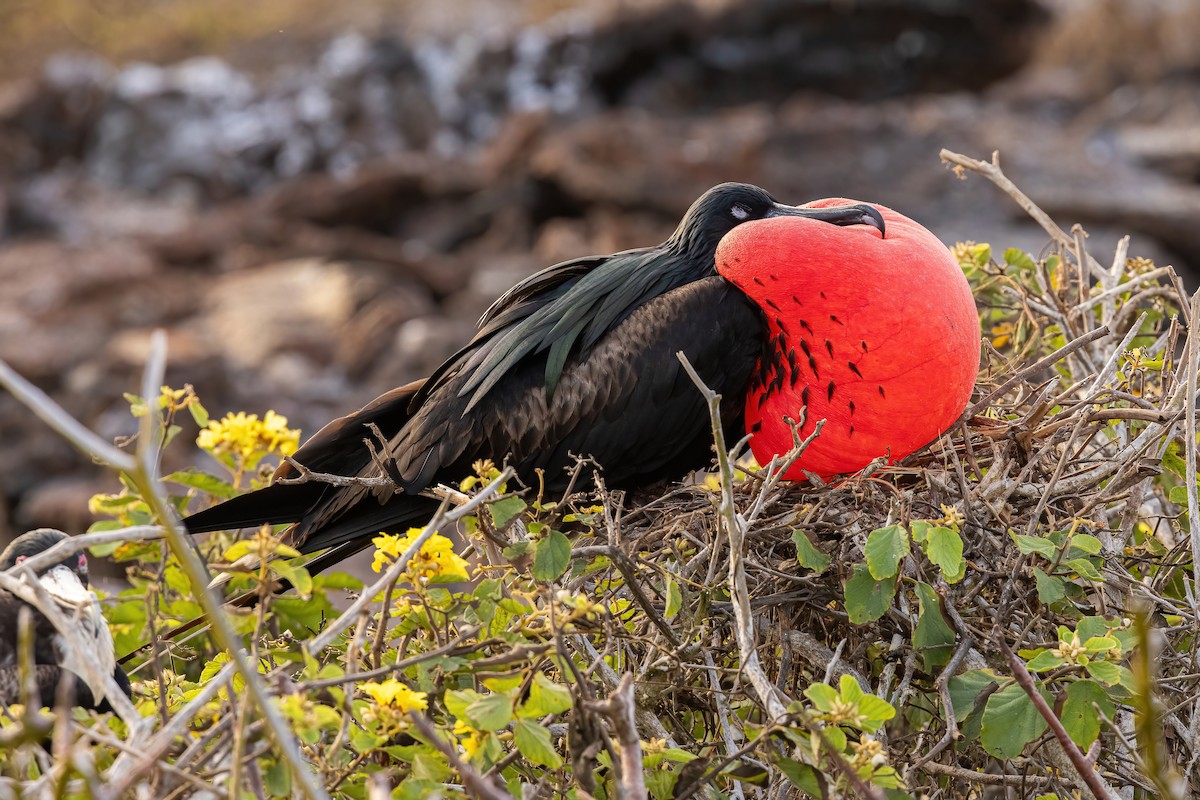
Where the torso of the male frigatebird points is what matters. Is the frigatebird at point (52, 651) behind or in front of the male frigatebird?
behind

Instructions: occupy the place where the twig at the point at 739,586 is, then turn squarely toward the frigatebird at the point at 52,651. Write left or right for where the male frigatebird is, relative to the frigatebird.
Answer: right

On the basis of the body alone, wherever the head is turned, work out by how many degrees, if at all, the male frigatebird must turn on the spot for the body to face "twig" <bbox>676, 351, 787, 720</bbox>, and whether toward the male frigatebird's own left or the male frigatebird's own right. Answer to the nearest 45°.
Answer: approximately 90° to the male frigatebird's own right

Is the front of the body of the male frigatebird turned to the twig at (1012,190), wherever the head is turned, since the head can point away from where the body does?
yes

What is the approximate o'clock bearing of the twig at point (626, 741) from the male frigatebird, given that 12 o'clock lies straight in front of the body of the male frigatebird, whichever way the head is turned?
The twig is roughly at 3 o'clock from the male frigatebird.

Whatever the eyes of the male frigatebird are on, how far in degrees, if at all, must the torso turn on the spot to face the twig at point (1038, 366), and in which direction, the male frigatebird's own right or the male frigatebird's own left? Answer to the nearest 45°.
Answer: approximately 45° to the male frigatebird's own right

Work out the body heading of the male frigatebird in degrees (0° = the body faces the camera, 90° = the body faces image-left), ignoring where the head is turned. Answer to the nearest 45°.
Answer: approximately 270°
